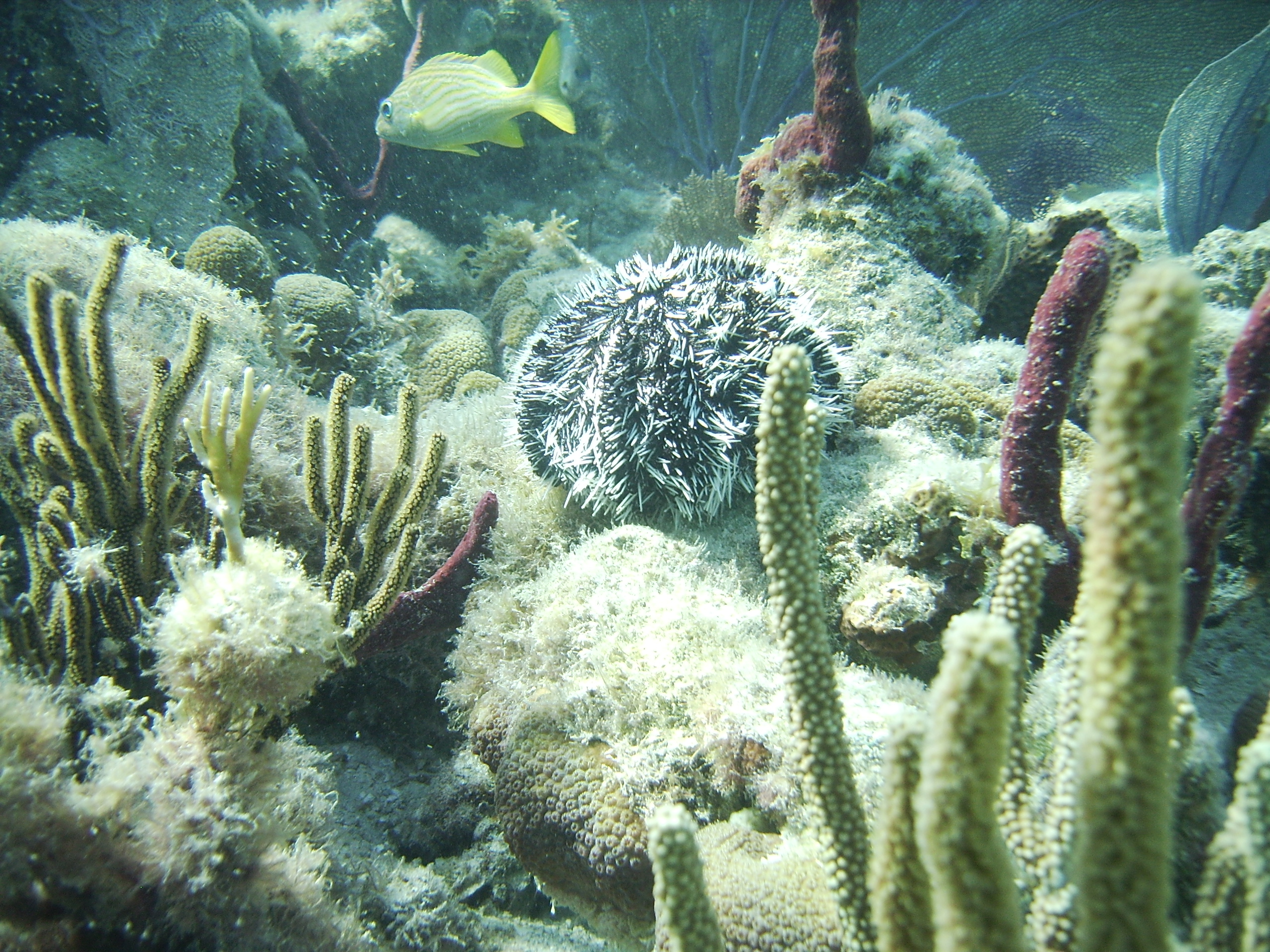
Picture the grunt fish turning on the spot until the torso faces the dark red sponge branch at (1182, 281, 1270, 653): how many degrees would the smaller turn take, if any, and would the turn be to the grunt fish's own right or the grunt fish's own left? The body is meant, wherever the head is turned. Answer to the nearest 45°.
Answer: approximately 135° to the grunt fish's own left

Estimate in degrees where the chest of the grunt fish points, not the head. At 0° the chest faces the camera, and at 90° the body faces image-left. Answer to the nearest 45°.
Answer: approximately 90°

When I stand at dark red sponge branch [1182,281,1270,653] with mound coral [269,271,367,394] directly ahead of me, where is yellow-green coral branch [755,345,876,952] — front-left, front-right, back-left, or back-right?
front-left

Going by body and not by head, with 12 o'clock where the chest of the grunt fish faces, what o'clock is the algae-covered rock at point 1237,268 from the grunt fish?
The algae-covered rock is roughly at 7 o'clock from the grunt fish.

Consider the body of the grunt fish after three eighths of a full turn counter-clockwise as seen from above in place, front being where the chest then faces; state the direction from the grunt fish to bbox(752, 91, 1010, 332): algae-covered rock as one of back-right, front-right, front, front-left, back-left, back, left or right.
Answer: front
